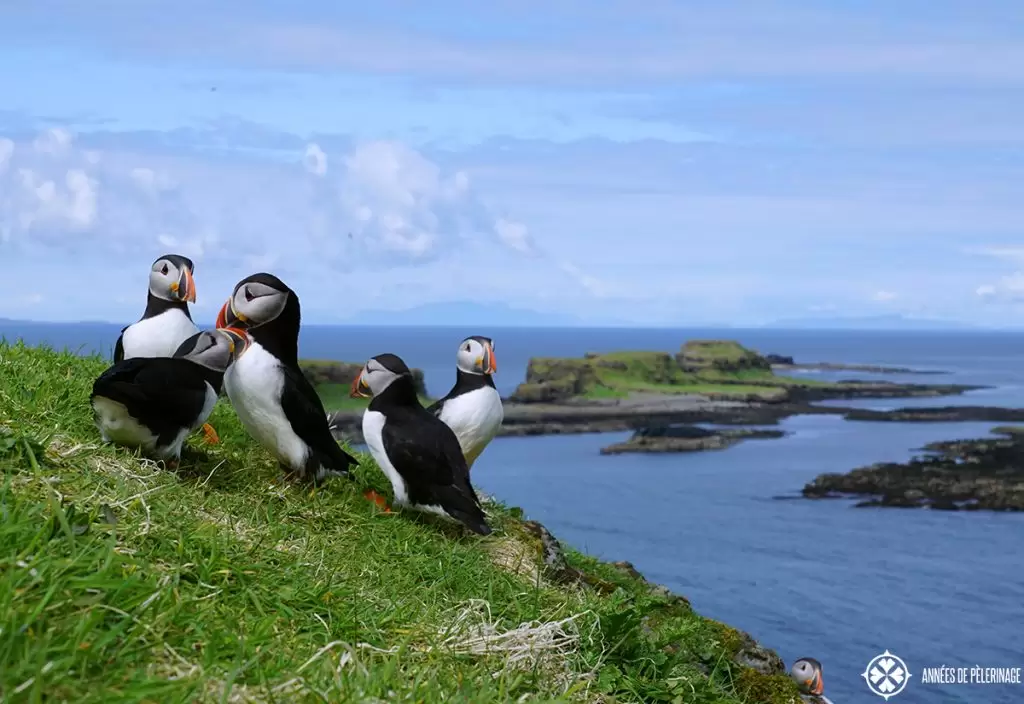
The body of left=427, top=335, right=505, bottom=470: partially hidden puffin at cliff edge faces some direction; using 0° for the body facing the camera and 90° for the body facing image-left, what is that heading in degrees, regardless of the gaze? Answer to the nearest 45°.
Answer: approximately 315°

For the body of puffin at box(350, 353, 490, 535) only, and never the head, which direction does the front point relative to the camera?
to the viewer's left

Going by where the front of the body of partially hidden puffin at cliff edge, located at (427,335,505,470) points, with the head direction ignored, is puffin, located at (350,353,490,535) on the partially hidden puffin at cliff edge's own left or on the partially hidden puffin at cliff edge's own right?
on the partially hidden puffin at cliff edge's own right

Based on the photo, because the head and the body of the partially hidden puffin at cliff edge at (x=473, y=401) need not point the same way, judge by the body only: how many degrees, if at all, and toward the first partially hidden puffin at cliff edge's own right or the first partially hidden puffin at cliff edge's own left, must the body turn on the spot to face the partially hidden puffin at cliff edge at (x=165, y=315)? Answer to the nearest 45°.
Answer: approximately 135° to the first partially hidden puffin at cliff edge's own right

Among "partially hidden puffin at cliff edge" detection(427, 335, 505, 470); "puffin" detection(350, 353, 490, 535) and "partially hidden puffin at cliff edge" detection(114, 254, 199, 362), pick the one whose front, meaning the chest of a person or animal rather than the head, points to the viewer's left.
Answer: the puffin

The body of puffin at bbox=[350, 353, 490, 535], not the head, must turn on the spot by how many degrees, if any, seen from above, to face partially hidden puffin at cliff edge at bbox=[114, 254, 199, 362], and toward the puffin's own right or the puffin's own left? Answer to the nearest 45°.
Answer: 0° — it already faces it

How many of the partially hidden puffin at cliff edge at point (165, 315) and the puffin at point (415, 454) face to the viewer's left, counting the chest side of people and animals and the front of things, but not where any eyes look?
1

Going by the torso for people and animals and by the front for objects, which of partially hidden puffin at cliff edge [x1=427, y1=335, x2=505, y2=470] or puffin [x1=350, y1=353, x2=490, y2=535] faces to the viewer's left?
the puffin
